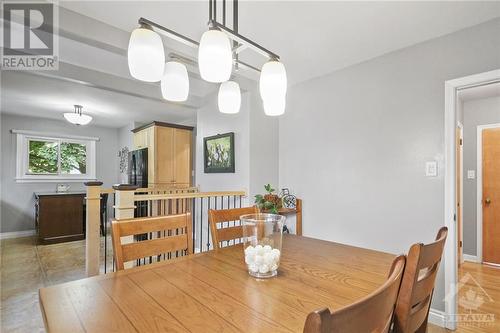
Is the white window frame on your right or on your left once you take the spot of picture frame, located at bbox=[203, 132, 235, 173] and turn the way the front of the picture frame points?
on your right

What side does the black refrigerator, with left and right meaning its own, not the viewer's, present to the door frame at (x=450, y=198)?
left

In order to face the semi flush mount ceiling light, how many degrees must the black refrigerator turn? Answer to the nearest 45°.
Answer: approximately 45° to its right

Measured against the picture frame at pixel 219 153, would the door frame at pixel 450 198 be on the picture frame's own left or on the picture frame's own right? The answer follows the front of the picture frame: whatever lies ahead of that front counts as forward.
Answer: on the picture frame's own left

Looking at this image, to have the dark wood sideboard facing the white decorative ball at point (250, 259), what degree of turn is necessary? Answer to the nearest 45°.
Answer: approximately 90° to its left

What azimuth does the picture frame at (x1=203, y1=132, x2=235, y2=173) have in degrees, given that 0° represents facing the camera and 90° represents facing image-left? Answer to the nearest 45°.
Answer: approximately 45°

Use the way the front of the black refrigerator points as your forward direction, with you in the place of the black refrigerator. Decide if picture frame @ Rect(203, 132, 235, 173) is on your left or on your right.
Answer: on your left

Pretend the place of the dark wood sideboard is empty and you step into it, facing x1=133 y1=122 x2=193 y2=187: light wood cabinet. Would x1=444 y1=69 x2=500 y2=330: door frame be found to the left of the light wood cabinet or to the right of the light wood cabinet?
right

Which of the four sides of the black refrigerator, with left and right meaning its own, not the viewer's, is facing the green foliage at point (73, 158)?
right

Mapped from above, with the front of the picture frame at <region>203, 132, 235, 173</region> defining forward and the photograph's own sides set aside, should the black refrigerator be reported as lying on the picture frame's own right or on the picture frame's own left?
on the picture frame's own right
